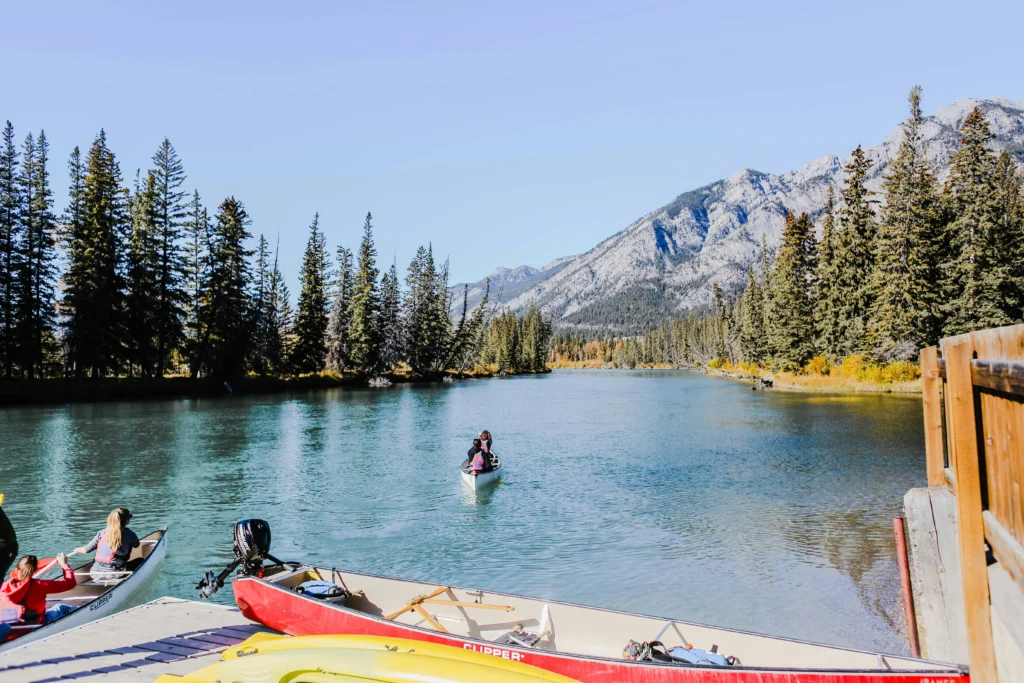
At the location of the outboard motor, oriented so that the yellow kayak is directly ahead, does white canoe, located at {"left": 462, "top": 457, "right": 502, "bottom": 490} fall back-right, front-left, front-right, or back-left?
back-left

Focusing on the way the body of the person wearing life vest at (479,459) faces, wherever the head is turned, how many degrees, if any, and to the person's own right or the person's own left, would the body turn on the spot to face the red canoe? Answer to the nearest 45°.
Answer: approximately 180°

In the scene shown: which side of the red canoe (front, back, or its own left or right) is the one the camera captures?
right

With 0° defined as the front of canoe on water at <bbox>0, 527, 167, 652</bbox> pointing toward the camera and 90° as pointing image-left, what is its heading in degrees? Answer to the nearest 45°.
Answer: approximately 225°

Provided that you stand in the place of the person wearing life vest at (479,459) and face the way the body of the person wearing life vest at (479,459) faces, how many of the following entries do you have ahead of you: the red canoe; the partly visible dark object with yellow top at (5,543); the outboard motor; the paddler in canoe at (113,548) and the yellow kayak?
0

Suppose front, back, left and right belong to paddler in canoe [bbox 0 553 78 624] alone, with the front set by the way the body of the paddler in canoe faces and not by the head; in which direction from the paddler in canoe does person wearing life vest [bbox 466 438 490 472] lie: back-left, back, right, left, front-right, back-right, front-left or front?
front

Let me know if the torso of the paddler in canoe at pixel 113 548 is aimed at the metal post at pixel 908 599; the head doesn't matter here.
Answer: no

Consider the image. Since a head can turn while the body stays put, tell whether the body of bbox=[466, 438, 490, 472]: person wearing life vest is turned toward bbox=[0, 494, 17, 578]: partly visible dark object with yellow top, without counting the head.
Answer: no

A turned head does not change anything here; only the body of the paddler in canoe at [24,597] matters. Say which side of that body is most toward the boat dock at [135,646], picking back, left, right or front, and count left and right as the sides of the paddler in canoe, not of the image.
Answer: right

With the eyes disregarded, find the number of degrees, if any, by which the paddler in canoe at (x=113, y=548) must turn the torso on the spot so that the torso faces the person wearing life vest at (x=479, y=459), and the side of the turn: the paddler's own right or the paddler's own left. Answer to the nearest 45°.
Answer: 0° — they already face them

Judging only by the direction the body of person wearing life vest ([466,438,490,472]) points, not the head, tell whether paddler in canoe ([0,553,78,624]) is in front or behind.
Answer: behind

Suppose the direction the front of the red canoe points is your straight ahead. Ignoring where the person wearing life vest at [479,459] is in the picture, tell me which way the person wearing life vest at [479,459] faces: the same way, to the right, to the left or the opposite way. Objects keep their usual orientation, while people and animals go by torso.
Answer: to the left

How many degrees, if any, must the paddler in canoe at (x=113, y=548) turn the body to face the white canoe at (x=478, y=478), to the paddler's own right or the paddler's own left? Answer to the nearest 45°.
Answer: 0° — they already face it

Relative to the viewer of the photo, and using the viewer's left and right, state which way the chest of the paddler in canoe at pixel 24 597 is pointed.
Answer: facing away from the viewer and to the right of the viewer

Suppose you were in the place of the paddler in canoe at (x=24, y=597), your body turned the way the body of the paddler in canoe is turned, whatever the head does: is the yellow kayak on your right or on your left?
on your right

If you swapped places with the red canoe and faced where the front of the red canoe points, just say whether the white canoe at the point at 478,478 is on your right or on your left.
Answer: on your left

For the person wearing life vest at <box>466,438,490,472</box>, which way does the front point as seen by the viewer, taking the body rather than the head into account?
away from the camera

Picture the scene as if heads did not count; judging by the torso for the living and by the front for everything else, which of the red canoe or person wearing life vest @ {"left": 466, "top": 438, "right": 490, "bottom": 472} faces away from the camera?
the person wearing life vest

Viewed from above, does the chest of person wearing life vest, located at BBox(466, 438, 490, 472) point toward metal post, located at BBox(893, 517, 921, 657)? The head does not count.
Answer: no

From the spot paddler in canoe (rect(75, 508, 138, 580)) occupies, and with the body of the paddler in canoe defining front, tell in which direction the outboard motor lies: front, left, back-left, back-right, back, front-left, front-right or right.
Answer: right
